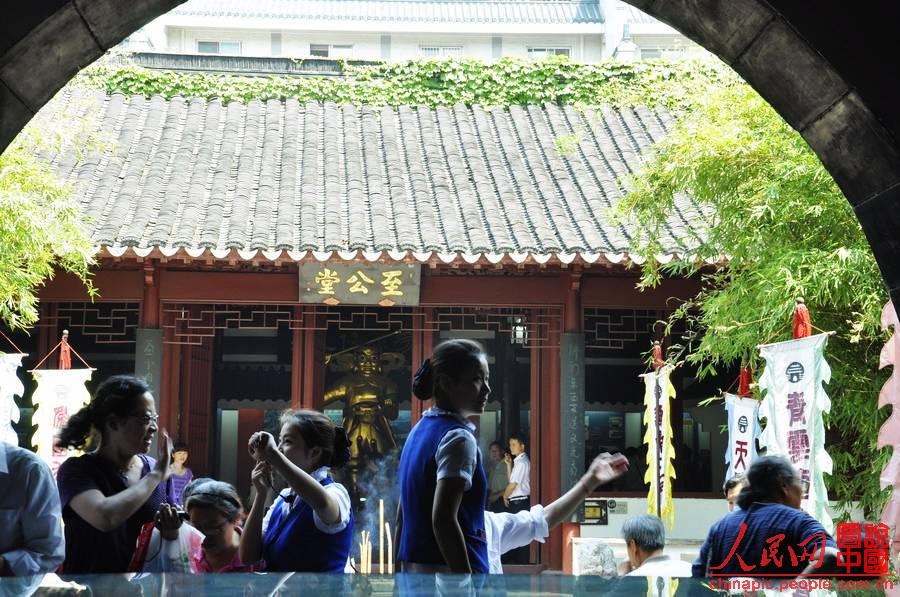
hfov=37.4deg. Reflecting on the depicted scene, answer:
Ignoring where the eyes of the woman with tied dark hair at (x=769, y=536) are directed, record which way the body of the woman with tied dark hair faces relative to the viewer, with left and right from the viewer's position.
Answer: facing away from the viewer and to the right of the viewer

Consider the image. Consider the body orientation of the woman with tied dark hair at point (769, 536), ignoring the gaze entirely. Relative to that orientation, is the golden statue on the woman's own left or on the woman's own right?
on the woman's own left

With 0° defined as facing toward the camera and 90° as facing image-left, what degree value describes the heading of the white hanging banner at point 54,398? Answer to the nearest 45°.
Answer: approximately 0°

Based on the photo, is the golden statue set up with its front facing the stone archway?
yes

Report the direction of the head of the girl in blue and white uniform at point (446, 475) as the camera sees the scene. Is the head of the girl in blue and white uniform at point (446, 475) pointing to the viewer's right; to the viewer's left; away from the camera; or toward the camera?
to the viewer's right

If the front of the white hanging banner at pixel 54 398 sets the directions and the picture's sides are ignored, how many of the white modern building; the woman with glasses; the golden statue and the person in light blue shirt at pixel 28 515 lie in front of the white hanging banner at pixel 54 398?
2

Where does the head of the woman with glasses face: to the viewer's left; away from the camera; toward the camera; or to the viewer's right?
to the viewer's right

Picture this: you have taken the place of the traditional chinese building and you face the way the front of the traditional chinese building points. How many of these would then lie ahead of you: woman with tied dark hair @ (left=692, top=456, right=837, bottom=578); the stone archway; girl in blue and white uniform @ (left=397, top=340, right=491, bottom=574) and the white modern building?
3

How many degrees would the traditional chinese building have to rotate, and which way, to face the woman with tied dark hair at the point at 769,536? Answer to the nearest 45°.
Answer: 0° — it already faces them

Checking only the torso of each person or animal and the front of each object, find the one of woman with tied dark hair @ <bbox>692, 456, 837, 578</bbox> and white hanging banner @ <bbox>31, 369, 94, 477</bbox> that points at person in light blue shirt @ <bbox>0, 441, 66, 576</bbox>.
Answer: the white hanging banner
